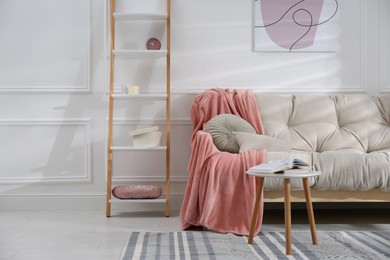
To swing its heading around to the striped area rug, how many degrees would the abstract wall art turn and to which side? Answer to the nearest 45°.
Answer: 0° — it already faces it

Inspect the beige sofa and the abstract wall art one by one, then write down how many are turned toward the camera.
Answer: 2

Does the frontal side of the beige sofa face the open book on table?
yes

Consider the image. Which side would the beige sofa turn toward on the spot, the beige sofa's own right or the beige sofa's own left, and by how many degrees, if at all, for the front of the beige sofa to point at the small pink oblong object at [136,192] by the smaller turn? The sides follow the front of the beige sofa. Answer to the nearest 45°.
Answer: approximately 90° to the beige sofa's own right

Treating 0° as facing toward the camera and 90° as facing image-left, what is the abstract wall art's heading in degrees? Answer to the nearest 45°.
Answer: approximately 0°

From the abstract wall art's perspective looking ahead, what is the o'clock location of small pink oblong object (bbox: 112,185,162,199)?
The small pink oblong object is roughly at 2 o'clock from the abstract wall art.
